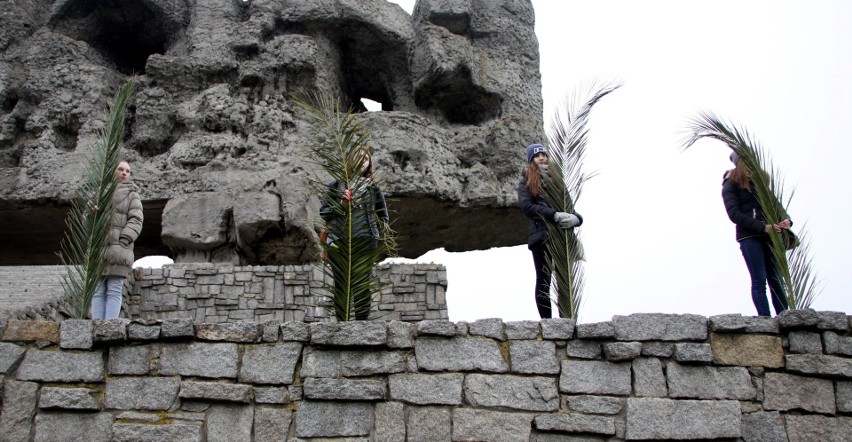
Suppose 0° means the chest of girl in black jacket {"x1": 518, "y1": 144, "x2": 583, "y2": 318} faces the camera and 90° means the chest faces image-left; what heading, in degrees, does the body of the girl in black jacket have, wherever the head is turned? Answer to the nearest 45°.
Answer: approximately 270°

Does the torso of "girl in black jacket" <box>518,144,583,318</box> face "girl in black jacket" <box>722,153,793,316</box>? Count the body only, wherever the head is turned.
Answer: yes

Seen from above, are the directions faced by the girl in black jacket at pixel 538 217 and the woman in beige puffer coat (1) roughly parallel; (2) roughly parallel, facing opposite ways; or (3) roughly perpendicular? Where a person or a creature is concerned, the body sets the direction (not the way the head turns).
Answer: roughly perpendicular

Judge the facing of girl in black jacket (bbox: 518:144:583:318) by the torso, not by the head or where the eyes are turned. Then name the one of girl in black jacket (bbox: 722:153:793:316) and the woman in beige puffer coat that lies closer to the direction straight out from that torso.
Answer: the girl in black jacket

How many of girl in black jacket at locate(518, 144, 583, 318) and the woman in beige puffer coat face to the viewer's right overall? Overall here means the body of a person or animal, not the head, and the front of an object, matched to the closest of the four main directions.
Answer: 1

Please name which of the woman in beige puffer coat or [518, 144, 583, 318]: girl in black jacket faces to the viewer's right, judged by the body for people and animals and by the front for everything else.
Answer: the girl in black jacket

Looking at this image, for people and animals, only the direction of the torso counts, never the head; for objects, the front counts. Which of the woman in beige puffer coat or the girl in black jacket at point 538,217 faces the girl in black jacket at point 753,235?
the girl in black jacket at point 538,217

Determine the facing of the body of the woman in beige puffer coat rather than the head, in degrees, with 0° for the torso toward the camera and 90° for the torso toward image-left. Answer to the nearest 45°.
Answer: approximately 45°

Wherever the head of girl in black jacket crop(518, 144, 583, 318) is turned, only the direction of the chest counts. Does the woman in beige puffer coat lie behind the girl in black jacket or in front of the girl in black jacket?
behind
